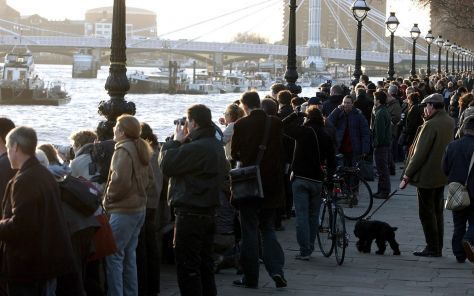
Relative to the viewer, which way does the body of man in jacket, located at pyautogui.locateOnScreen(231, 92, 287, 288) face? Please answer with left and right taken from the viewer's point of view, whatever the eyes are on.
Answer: facing away from the viewer and to the left of the viewer

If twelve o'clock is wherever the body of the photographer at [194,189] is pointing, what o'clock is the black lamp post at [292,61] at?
The black lamp post is roughly at 2 o'clock from the photographer.

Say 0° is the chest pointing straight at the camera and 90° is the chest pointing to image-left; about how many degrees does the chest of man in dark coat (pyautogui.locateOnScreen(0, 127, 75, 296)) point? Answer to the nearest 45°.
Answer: approximately 135°

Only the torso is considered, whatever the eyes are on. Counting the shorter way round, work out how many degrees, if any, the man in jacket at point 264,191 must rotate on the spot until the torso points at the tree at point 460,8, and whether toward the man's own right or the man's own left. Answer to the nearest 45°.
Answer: approximately 45° to the man's own right

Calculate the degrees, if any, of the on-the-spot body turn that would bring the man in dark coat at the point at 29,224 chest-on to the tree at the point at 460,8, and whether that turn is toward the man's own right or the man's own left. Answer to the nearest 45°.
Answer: approximately 90° to the man's own right

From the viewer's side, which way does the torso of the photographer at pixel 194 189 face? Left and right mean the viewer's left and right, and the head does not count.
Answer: facing away from the viewer and to the left of the viewer

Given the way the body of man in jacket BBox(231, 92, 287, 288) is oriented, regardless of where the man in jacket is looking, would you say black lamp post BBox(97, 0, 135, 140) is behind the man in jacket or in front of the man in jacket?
in front

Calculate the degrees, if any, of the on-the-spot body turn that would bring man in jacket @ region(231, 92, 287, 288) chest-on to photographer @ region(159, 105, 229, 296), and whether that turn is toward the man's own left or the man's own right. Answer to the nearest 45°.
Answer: approximately 90° to the man's own left

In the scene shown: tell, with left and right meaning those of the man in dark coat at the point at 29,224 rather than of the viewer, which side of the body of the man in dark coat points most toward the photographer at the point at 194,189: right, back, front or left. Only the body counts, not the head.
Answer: right

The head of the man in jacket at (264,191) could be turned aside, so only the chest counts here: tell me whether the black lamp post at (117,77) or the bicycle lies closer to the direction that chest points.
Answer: the black lamp post
